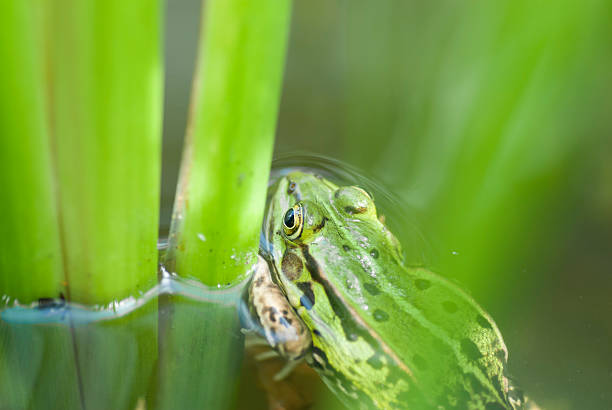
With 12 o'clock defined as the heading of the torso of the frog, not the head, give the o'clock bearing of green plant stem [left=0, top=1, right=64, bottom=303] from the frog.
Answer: The green plant stem is roughly at 9 o'clock from the frog.

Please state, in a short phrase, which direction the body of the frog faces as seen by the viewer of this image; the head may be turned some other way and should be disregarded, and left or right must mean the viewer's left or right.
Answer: facing away from the viewer and to the left of the viewer

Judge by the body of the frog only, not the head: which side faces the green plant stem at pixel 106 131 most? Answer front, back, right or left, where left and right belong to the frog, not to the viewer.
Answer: left
